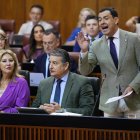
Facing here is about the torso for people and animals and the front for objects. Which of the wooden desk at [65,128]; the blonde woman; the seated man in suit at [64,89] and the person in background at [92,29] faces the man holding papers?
the person in background

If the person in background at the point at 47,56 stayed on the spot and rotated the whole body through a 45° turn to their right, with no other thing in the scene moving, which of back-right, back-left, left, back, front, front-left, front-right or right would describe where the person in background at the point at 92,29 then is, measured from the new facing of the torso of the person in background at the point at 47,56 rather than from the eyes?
back-right

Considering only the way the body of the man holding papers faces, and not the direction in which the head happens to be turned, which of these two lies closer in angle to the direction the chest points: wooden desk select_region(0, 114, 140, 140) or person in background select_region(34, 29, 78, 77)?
the wooden desk

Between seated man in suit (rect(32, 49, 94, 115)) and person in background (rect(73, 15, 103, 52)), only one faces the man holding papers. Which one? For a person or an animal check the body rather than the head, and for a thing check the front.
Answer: the person in background

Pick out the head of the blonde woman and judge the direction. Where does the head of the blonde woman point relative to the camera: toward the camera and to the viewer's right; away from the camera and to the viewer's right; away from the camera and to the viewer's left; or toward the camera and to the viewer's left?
toward the camera and to the viewer's right

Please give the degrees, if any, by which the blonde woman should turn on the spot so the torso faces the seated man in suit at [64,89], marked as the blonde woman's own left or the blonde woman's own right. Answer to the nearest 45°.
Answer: approximately 90° to the blonde woman's own left

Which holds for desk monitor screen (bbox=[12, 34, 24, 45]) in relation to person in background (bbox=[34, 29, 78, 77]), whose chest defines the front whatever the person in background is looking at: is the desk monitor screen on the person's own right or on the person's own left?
on the person's own right

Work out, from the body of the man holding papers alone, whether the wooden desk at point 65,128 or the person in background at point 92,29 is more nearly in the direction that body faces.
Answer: the wooden desk
